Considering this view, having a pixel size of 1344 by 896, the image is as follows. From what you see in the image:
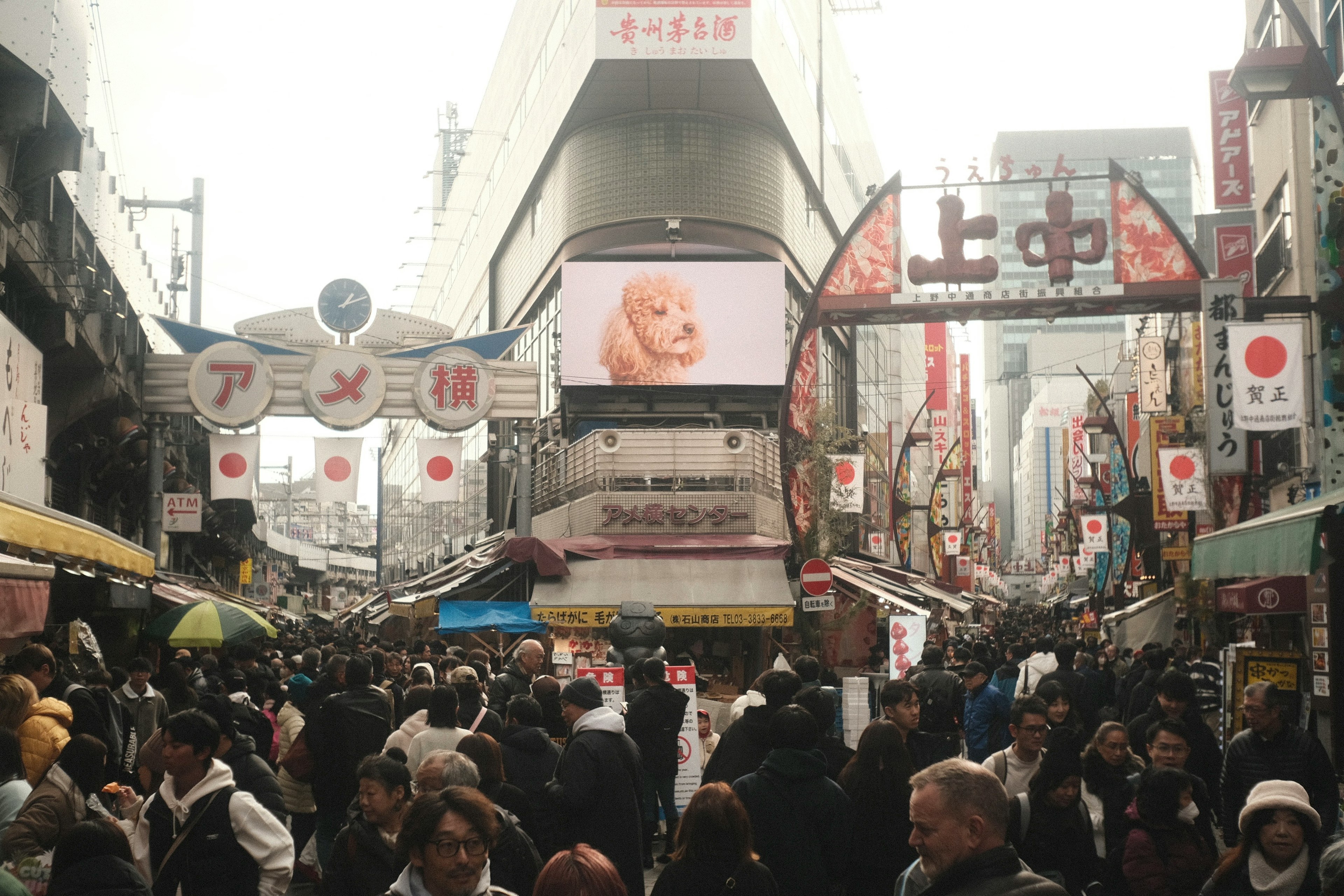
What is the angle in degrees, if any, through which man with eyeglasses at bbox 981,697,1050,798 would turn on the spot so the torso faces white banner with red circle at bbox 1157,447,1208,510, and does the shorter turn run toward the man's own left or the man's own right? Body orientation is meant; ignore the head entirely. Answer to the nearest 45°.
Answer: approximately 135° to the man's own left

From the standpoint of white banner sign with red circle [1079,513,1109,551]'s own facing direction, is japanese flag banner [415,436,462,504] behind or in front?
in front

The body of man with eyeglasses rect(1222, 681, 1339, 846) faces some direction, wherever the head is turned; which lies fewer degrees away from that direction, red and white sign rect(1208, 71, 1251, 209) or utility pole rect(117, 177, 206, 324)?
the utility pole

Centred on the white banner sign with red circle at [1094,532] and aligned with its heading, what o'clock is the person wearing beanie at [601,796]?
The person wearing beanie is roughly at 12 o'clock from the white banner sign with red circle.

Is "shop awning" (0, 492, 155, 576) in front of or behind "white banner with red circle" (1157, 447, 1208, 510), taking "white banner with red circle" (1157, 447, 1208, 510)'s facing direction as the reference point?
in front

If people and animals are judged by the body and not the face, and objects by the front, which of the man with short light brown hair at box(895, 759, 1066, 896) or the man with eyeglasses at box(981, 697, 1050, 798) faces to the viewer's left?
the man with short light brown hair

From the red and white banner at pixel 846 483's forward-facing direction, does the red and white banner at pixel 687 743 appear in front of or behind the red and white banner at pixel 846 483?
in front

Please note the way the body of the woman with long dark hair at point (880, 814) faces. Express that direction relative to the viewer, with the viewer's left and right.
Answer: facing away from the viewer

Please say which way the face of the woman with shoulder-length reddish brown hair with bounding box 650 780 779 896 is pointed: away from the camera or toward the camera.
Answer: away from the camera

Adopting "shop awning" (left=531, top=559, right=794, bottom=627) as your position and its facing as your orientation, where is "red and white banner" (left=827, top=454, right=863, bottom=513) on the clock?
The red and white banner is roughly at 8 o'clock from the shop awning.

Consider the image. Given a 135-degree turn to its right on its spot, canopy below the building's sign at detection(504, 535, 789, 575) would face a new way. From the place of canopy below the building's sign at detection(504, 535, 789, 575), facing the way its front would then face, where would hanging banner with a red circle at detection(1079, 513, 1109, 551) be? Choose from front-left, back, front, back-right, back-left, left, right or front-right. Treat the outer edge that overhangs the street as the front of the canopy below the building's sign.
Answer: right

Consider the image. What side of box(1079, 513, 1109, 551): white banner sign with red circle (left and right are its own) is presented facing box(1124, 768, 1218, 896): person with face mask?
front
